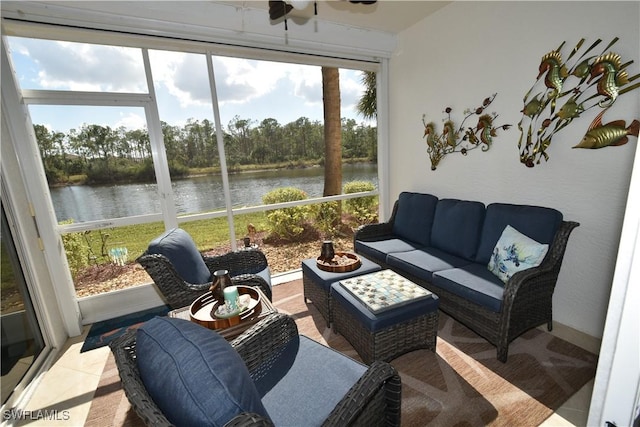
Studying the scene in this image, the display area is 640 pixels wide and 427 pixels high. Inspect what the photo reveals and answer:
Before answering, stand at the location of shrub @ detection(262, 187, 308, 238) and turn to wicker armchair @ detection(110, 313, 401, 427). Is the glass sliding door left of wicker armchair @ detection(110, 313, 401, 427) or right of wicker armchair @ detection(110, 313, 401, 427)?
right

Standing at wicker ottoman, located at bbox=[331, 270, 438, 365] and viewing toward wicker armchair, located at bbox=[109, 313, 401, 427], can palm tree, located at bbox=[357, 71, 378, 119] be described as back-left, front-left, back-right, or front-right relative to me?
back-right

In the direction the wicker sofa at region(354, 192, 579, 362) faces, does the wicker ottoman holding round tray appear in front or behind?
in front

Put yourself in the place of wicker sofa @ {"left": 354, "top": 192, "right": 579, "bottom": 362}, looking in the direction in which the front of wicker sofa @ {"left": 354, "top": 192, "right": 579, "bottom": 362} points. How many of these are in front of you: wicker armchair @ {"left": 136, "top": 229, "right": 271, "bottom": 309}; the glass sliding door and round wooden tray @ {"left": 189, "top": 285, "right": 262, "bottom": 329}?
3

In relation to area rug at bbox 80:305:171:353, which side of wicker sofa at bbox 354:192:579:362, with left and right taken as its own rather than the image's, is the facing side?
front

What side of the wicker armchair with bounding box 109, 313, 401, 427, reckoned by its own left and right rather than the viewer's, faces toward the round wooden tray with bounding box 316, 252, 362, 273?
front

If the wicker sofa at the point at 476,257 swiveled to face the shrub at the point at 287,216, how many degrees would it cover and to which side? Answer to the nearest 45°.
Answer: approximately 45° to its right

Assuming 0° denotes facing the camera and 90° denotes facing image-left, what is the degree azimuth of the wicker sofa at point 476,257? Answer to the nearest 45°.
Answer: approximately 45°

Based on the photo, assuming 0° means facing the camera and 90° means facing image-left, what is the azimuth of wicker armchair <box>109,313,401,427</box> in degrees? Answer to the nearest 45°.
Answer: approximately 225°

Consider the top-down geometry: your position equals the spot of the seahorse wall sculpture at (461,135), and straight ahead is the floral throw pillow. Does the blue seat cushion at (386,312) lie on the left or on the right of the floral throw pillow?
right

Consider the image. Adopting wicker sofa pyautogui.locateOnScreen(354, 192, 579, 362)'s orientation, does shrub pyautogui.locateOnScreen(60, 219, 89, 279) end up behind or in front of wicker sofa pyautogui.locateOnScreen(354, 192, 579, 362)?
in front

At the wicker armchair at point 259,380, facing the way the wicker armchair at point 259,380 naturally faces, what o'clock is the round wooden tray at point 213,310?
The round wooden tray is roughly at 10 o'clock from the wicker armchair.
